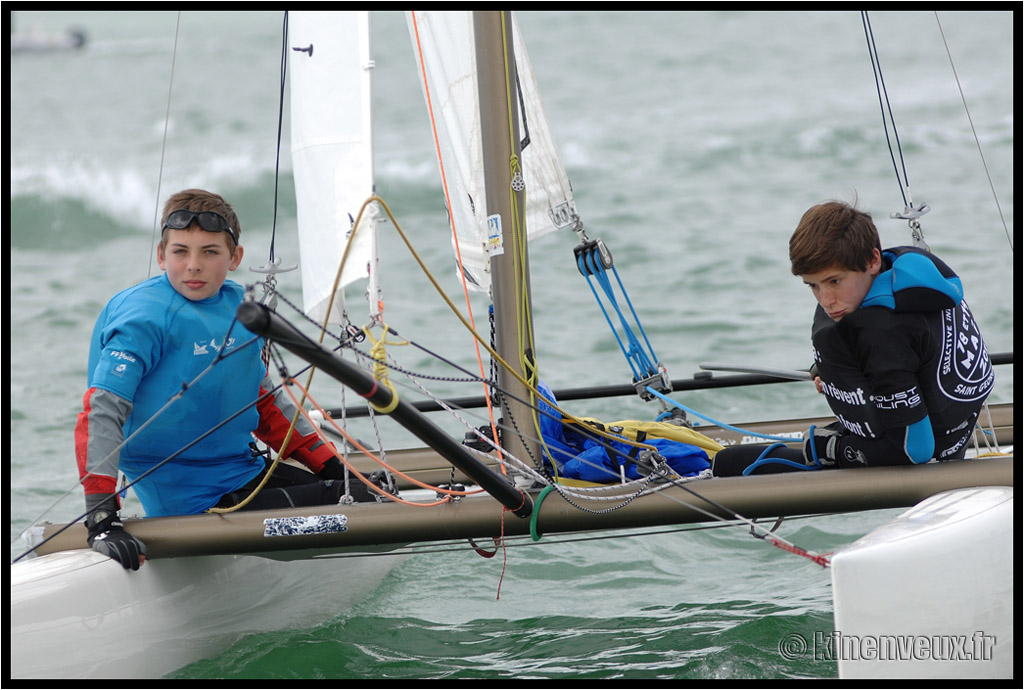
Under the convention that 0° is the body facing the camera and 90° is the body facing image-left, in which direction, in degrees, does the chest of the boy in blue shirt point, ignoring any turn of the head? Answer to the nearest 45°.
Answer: approximately 315°

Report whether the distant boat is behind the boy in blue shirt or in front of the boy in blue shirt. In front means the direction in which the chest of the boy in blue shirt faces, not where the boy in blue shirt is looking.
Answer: behind
